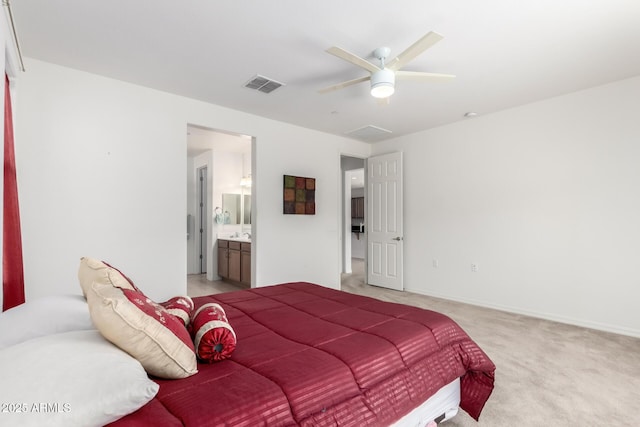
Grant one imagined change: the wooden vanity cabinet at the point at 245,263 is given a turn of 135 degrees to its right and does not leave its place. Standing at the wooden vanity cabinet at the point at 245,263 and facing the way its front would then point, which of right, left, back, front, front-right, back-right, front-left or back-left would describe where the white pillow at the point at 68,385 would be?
back

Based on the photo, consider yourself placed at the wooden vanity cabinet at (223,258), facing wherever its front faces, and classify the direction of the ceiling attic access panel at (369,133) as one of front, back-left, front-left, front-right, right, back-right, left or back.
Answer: left

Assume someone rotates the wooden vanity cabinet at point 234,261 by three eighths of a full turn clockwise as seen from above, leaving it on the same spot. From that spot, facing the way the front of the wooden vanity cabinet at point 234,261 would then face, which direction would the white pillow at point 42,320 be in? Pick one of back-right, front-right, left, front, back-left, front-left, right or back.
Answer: back

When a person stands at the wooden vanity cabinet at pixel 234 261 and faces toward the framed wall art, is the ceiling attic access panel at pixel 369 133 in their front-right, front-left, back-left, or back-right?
front-left

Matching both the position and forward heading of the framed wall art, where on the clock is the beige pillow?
The beige pillow is roughly at 2 o'clock from the framed wall art.

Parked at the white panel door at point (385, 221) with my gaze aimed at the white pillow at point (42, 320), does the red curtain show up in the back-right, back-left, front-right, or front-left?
front-right

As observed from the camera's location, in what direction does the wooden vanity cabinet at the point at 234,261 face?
facing the viewer and to the left of the viewer

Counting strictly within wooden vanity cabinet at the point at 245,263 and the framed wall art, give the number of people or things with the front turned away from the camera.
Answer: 0

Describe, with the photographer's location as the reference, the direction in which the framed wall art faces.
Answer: facing the viewer and to the right of the viewer
